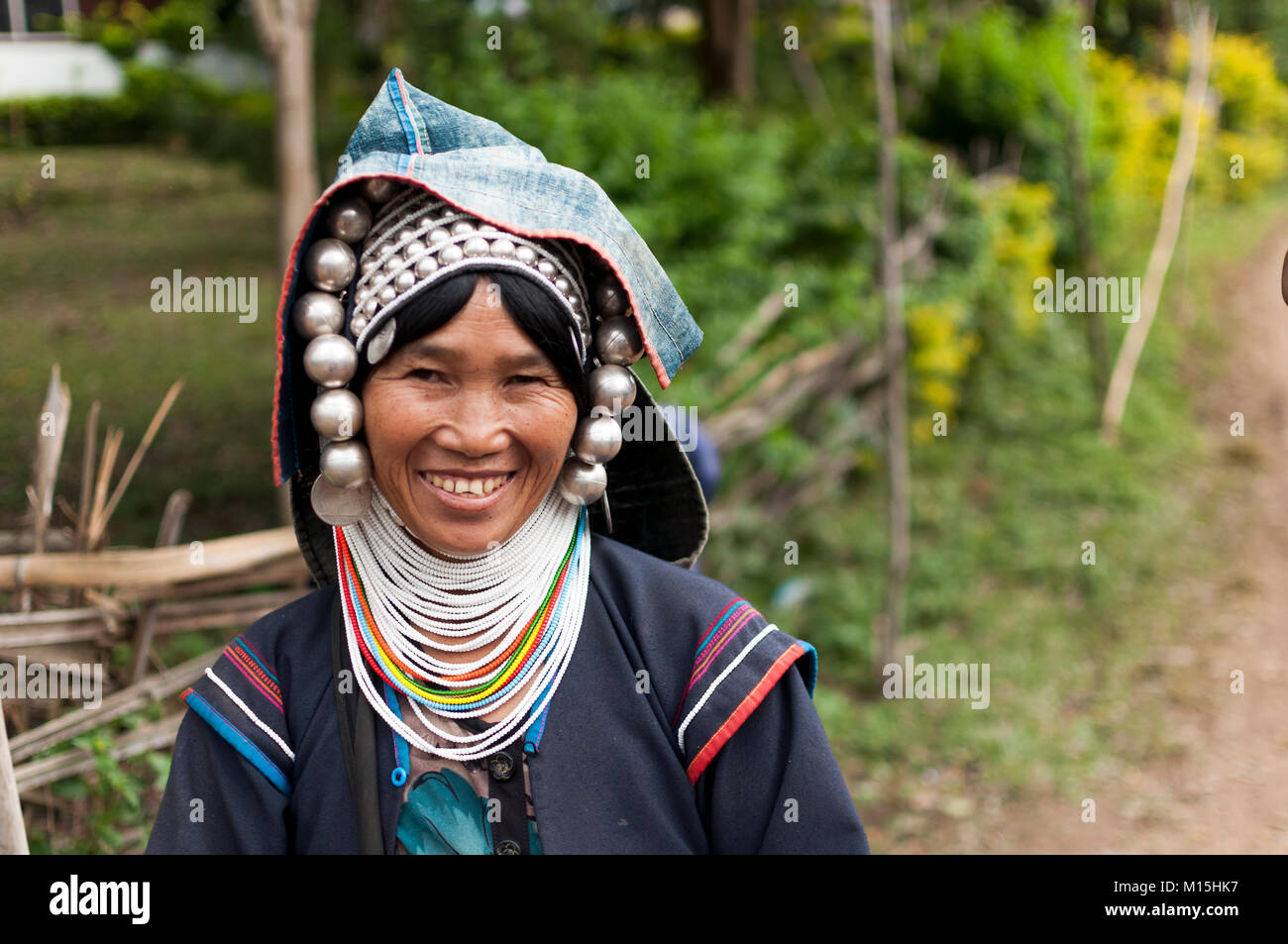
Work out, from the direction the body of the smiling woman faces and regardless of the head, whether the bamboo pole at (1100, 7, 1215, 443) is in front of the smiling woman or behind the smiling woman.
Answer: behind

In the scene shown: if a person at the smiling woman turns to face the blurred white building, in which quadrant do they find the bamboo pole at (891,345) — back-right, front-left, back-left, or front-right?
front-right

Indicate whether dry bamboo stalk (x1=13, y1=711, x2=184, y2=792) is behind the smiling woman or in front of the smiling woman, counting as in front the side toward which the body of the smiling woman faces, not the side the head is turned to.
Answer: behind

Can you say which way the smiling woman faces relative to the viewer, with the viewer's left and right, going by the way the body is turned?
facing the viewer

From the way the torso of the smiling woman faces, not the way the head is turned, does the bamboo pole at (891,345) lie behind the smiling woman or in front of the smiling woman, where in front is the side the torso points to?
behind
